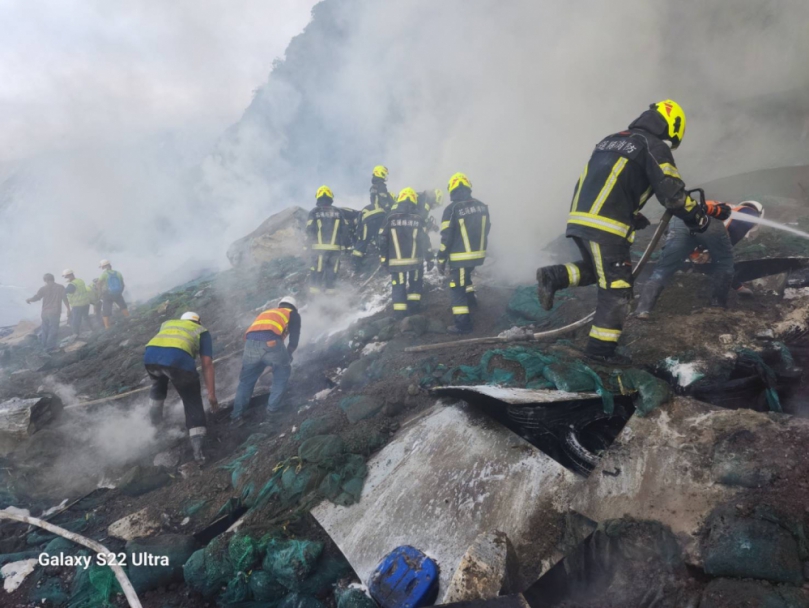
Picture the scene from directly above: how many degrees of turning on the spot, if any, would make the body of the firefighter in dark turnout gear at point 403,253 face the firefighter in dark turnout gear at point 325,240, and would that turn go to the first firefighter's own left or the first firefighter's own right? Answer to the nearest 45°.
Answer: approximately 45° to the first firefighter's own left

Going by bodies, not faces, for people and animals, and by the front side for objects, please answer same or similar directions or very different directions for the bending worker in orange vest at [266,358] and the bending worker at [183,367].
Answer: same or similar directions

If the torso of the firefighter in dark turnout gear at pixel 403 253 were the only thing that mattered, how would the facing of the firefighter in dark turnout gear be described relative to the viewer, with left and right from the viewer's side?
facing away from the viewer

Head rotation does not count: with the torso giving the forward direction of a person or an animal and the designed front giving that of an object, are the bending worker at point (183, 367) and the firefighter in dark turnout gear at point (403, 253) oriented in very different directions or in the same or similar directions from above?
same or similar directions

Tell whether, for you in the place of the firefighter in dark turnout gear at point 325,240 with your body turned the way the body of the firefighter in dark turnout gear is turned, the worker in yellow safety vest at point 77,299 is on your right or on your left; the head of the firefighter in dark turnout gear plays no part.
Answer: on your left

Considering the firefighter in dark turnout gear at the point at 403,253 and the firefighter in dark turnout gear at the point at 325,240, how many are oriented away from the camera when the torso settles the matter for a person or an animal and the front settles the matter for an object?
2

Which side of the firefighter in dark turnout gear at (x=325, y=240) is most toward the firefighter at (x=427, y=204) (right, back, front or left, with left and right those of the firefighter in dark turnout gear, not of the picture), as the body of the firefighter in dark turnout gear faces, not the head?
right

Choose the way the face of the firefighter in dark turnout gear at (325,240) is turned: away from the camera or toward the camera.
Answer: away from the camera

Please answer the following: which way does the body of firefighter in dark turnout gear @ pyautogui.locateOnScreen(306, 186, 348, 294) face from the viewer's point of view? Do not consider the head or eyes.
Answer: away from the camera

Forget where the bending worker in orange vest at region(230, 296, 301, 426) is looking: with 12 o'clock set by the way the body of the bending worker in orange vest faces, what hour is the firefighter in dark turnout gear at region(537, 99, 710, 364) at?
The firefighter in dark turnout gear is roughly at 3 o'clock from the bending worker in orange vest.

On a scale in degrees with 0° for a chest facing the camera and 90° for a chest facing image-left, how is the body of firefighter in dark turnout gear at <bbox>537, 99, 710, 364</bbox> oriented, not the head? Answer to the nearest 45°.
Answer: approximately 225°

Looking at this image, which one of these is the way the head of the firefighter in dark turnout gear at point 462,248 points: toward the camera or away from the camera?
away from the camera

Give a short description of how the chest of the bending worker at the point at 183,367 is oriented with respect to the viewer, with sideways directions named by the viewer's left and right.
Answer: facing away from the viewer and to the right of the viewer
